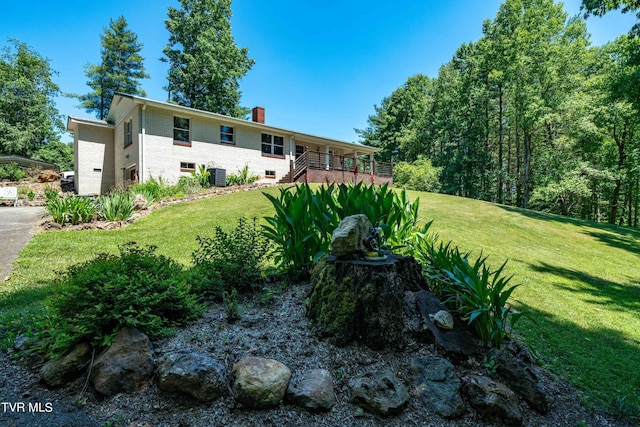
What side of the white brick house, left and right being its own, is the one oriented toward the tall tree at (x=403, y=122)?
left

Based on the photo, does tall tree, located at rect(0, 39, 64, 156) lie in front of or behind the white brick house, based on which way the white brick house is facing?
behind

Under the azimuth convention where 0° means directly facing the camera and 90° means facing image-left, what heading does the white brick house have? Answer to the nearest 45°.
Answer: approximately 315°

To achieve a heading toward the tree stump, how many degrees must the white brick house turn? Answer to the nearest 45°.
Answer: approximately 45° to its right

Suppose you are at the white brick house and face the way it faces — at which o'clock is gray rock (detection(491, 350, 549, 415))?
The gray rock is roughly at 1 o'clock from the white brick house.

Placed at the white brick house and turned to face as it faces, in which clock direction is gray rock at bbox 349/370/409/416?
The gray rock is roughly at 1 o'clock from the white brick house.
